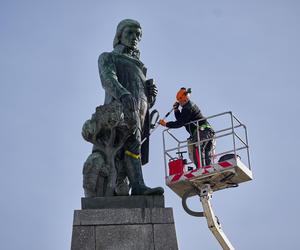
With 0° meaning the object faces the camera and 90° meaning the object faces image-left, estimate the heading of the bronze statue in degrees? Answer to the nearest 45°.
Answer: approximately 315°

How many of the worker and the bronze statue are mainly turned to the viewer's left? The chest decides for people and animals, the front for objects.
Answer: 1

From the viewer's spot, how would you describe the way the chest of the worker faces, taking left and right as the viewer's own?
facing to the left of the viewer

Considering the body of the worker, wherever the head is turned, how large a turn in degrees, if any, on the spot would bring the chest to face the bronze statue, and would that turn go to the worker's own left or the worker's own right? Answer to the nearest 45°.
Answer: approximately 45° to the worker's own left

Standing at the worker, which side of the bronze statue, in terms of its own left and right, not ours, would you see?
left
